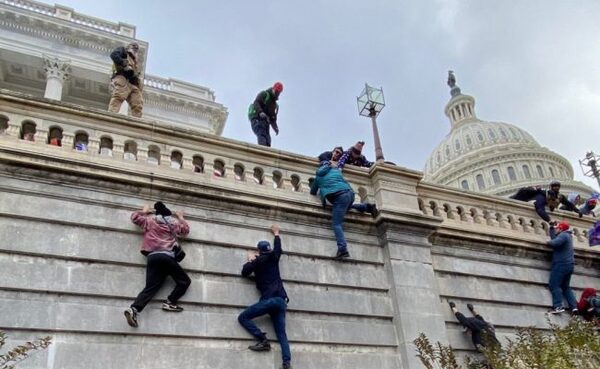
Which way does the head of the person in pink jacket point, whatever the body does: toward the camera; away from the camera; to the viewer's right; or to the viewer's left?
away from the camera

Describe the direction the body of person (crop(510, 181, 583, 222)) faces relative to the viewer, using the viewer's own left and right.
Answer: facing the viewer

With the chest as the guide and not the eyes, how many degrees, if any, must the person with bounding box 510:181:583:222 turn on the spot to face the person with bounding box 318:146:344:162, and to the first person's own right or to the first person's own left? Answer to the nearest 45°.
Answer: approximately 45° to the first person's own right

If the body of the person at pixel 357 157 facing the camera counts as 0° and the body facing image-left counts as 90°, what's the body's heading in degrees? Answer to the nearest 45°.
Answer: approximately 45°

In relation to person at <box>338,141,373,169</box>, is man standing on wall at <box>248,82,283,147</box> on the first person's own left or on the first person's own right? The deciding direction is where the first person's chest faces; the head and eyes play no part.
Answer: on the first person's own right
